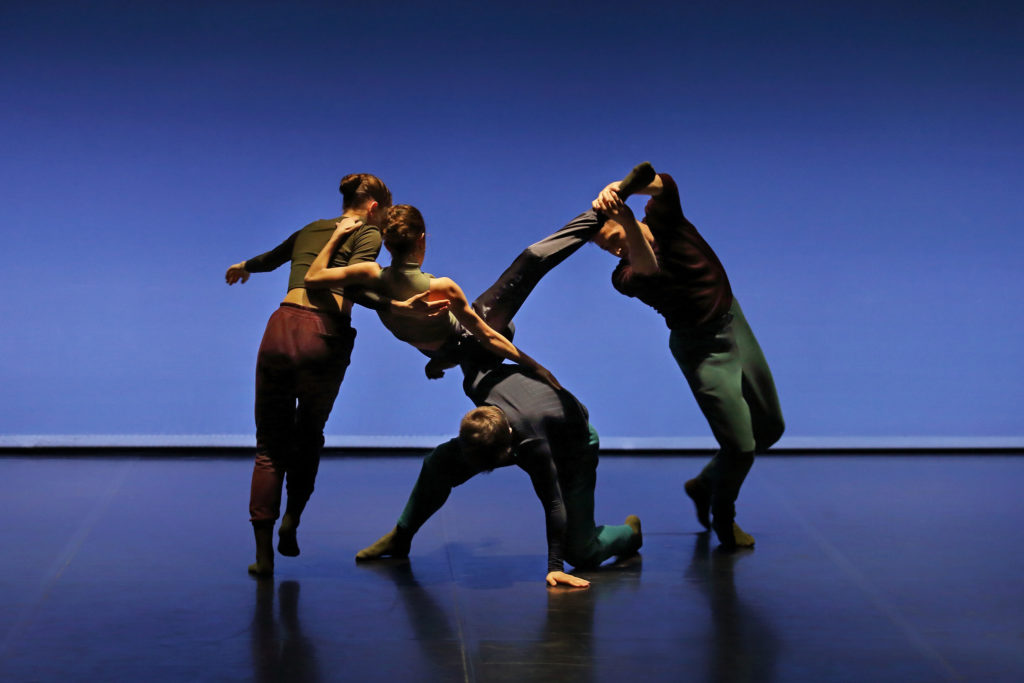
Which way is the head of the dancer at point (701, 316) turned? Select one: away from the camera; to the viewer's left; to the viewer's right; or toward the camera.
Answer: to the viewer's left

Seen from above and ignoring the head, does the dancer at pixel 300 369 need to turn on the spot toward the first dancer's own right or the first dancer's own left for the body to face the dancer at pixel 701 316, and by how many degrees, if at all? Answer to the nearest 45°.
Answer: approximately 45° to the first dancer's own right

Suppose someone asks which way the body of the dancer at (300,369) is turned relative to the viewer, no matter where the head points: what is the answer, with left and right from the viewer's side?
facing away from the viewer and to the right of the viewer

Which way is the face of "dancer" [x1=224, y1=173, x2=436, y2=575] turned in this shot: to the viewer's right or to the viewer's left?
to the viewer's right

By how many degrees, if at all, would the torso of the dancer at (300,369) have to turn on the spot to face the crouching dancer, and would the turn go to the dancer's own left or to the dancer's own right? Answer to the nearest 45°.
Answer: approximately 45° to the dancer's own right
